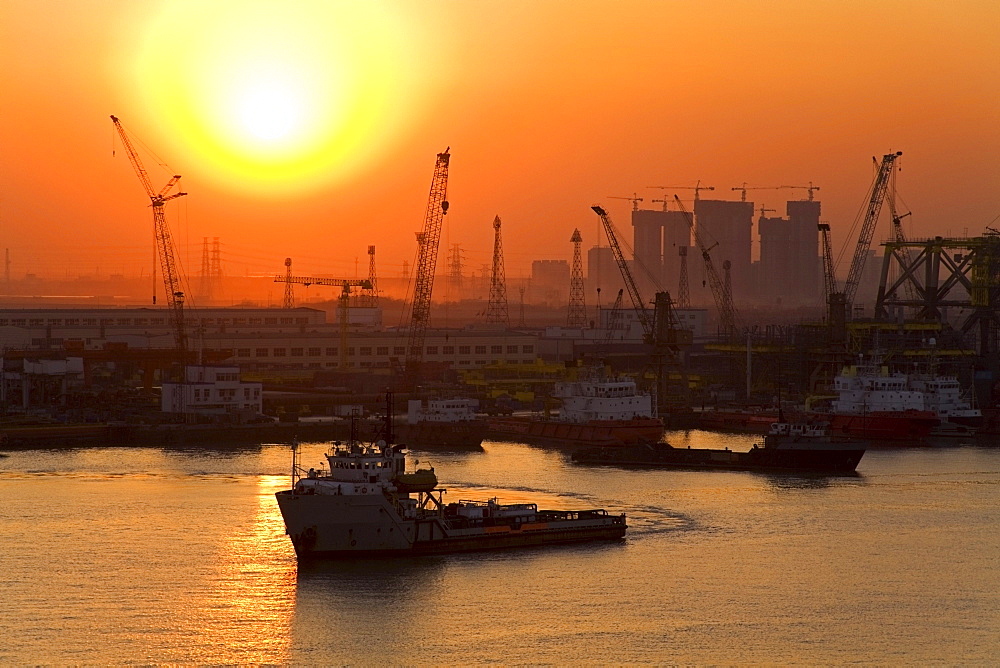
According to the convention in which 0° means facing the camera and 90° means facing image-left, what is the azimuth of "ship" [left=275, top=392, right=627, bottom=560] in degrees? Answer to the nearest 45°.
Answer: approximately 45°
